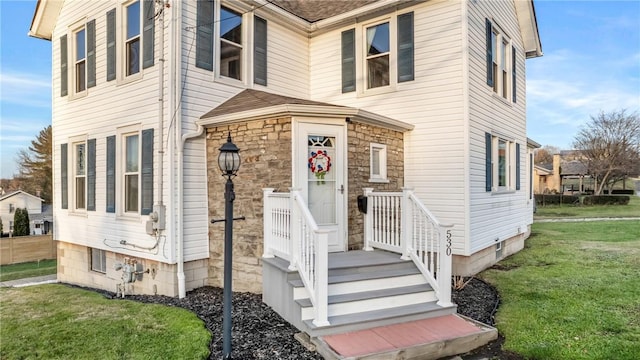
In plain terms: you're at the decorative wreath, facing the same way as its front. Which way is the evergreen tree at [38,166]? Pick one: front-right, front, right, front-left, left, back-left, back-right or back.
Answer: back-right

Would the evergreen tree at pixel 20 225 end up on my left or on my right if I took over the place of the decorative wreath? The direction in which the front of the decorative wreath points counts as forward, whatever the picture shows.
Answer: on my right

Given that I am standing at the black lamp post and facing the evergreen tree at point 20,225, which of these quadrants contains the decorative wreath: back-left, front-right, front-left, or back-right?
front-right

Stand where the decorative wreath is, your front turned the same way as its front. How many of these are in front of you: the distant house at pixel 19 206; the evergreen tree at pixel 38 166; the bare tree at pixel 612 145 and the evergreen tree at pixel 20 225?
0

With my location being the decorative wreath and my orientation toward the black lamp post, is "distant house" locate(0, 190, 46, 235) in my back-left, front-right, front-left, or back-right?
back-right

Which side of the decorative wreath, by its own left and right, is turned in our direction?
front

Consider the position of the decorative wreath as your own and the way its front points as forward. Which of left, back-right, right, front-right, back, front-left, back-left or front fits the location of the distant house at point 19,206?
back-right

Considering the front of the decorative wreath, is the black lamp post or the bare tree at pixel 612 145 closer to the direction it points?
the black lamp post

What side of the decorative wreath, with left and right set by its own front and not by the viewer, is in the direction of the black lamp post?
front

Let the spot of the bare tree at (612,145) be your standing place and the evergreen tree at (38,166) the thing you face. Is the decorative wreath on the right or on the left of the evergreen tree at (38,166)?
left

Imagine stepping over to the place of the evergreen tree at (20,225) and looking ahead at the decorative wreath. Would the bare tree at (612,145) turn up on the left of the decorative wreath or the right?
left

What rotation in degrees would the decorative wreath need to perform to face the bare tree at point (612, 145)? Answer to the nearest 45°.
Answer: approximately 135° to its left

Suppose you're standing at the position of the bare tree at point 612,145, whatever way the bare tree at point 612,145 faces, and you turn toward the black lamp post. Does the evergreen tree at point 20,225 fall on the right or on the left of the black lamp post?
right

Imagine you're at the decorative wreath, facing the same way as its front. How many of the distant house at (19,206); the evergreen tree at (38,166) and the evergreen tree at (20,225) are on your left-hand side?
0

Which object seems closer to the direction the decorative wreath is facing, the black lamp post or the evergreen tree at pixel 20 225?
the black lamp post

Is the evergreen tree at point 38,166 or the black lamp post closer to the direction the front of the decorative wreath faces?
the black lamp post
